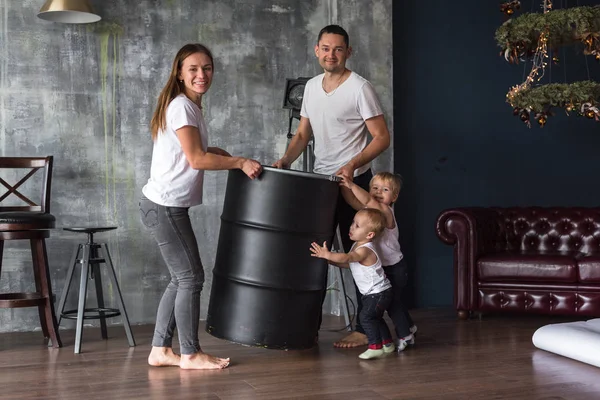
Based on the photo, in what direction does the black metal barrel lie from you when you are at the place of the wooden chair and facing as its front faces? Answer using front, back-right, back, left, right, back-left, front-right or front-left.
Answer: front-left

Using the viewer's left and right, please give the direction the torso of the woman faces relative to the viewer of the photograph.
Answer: facing to the right of the viewer

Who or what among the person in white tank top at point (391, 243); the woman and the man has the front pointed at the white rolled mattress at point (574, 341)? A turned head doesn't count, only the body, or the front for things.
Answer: the woman

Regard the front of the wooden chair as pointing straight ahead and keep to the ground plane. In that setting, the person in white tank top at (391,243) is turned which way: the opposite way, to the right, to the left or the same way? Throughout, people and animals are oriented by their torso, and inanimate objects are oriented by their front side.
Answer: to the right

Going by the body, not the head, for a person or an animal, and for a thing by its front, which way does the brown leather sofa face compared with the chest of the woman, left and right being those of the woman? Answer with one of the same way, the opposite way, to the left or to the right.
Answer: to the right

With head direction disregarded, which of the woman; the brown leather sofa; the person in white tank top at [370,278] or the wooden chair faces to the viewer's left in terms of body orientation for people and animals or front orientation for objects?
the person in white tank top

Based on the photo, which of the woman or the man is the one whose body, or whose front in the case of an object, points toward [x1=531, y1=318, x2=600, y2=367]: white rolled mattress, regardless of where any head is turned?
the woman

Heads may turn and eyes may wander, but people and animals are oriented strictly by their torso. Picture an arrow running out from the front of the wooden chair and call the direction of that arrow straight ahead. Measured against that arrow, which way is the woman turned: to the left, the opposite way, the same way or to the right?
to the left

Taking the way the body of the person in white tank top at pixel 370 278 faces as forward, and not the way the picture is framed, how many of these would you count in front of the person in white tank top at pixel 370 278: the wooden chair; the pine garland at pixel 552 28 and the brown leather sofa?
1

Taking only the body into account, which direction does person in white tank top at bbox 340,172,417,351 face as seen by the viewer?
to the viewer's left

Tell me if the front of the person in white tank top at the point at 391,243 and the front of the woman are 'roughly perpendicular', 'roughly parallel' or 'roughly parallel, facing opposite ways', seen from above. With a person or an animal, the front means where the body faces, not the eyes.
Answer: roughly parallel, facing opposite ways

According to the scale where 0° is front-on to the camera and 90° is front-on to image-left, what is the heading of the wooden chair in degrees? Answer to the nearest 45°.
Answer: approximately 0°

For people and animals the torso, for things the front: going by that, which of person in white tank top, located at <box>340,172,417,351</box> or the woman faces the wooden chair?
the person in white tank top

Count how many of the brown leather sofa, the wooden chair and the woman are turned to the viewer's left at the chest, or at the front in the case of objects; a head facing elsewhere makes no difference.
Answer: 0

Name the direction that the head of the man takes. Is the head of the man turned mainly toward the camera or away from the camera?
toward the camera

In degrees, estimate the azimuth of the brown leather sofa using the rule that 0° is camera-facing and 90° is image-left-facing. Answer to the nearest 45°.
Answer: approximately 0°

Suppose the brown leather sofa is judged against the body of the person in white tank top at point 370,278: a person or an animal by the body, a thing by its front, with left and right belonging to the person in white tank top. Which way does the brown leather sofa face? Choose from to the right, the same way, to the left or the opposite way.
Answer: to the left

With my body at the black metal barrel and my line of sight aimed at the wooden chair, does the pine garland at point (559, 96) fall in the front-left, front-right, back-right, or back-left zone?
back-right
